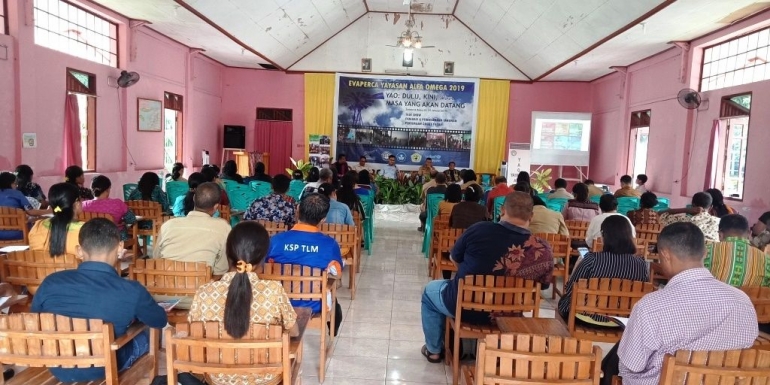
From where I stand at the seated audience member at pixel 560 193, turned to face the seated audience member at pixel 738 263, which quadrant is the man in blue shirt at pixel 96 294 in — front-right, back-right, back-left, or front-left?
front-right

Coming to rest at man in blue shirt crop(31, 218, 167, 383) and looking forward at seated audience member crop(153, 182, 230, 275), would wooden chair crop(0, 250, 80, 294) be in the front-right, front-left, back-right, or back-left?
front-left

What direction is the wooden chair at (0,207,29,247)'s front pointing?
away from the camera

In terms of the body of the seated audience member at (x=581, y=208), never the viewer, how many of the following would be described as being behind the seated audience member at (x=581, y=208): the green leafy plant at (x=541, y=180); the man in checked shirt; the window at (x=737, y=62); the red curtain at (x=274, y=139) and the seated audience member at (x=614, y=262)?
2

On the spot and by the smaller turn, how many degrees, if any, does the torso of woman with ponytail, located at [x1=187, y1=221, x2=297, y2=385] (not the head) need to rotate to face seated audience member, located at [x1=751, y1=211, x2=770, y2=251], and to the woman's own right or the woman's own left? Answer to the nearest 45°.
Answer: approximately 90° to the woman's own right

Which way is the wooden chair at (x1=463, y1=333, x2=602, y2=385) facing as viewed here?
away from the camera

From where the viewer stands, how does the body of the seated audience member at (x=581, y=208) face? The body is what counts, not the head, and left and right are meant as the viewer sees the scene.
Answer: facing away from the viewer

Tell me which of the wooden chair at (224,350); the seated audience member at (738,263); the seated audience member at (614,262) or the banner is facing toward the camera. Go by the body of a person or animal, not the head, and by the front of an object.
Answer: the banner

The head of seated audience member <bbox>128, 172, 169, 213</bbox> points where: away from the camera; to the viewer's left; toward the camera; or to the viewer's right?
away from the camera

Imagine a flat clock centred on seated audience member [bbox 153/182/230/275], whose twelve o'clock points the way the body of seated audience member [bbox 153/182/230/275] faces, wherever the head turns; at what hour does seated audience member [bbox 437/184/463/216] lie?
seated audience member [bbox 437/184/463/216] is roughly at 2 o'clock from seated audience member [bbox 153/182/230/275].

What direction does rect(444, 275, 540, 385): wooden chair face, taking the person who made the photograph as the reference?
facing away from the viewer

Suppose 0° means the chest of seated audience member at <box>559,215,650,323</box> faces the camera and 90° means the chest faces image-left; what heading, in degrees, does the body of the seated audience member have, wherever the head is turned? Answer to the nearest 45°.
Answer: approximately 180°

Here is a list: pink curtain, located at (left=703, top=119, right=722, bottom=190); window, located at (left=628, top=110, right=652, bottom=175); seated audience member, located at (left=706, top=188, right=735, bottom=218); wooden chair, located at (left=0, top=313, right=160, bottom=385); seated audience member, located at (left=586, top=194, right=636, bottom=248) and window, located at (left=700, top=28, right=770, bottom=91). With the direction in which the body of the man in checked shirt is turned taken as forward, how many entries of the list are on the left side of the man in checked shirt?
1

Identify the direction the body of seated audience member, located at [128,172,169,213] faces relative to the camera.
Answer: away from the camera

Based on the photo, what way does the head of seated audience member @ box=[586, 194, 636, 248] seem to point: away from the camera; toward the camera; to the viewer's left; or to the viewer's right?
away from the camera

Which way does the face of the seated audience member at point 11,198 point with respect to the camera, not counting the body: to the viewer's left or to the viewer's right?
to the viewer's right

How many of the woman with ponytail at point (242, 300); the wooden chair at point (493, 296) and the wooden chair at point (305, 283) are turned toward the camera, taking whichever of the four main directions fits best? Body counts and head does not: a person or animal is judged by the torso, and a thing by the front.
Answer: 0

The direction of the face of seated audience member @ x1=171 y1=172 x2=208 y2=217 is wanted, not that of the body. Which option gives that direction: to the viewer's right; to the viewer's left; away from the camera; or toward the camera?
away from the camera

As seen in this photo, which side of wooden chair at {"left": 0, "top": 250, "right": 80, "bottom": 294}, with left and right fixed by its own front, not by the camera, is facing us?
back

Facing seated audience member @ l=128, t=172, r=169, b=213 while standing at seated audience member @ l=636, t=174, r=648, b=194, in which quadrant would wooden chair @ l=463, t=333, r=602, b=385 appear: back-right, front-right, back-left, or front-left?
front-left

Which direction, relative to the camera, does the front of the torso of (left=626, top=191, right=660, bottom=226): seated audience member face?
away from the camera

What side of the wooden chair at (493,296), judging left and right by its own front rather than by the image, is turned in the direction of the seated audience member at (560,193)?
front
